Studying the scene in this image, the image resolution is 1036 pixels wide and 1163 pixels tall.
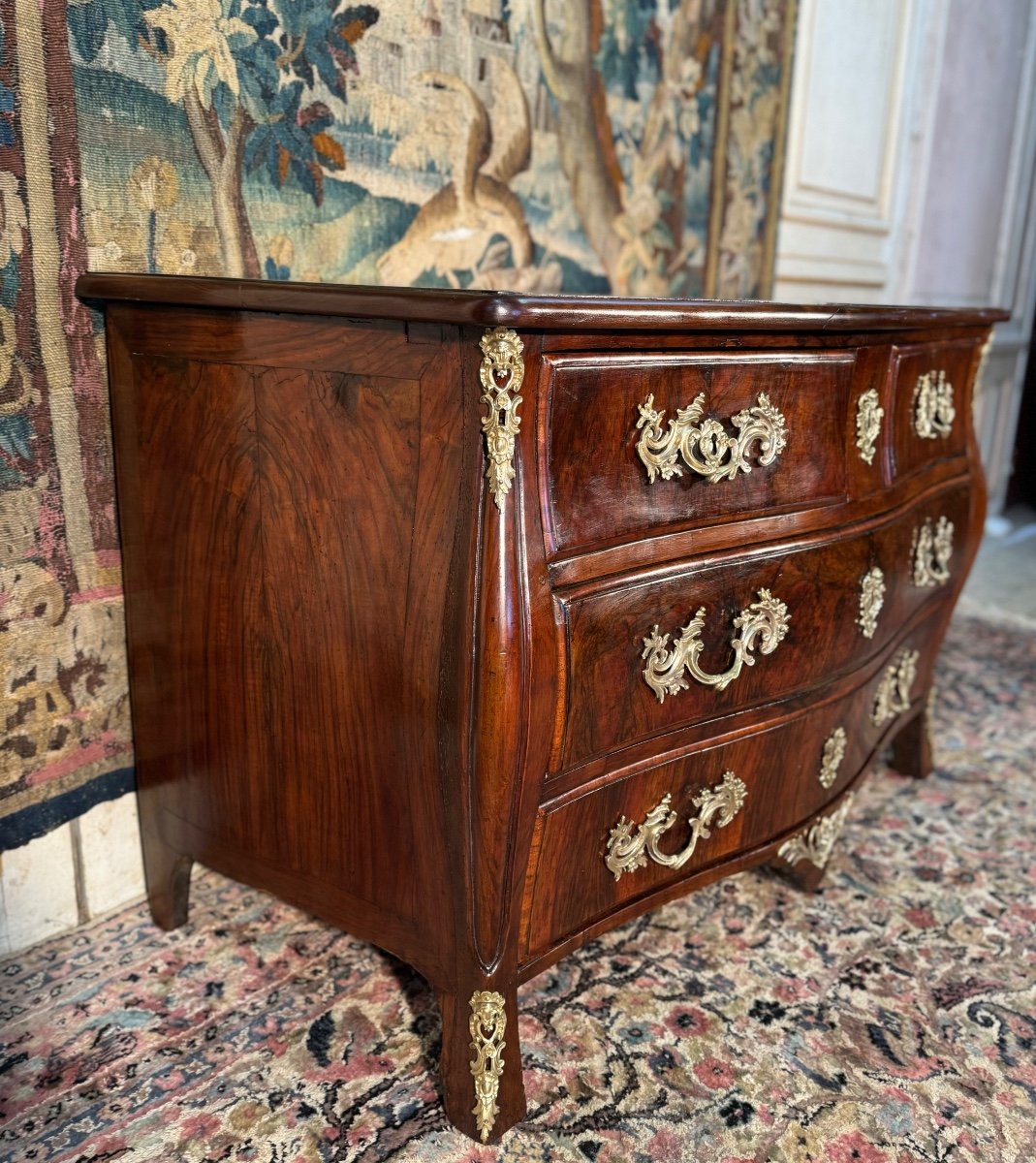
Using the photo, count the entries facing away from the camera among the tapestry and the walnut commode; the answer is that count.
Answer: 0

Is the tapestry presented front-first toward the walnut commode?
yes

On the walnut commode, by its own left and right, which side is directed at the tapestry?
back

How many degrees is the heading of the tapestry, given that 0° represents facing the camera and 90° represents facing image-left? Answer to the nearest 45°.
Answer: approximately 315°

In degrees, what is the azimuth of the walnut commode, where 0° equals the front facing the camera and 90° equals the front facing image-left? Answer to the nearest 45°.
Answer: approximately 315°

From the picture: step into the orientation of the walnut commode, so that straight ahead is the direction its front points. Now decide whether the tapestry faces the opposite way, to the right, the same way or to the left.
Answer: the same way
